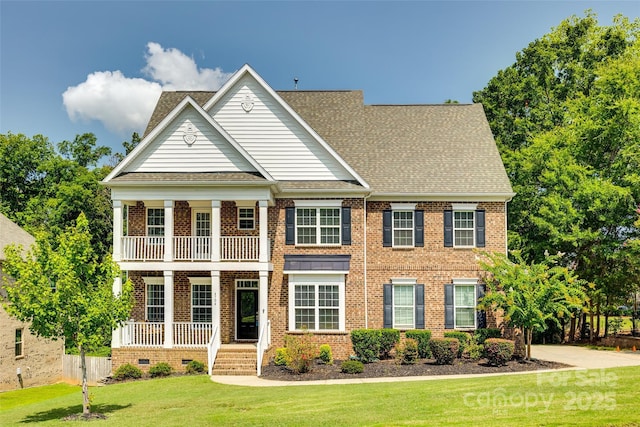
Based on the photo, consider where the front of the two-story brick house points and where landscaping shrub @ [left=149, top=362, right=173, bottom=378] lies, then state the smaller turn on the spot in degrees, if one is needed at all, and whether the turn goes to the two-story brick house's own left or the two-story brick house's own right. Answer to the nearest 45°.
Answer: approximately 45° to the two-story brick house's own right

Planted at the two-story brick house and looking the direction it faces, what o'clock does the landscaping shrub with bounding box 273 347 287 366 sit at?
The landscaping shrub is roughly at 12 o'clock from the two-story brick house.

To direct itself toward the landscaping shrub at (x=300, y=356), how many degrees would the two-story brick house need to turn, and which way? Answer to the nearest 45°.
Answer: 0° — it already faces it

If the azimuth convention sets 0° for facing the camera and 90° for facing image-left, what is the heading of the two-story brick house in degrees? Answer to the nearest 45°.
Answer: approximately 0°

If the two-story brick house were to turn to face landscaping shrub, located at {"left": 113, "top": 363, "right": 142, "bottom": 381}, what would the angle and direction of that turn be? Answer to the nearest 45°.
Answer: approximately 45° to its right

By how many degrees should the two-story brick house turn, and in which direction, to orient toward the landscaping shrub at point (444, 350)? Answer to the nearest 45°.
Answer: approximately 45° to its left

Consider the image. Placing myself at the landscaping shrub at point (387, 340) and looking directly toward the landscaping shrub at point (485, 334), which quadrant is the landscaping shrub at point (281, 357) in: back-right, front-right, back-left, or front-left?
back-right
